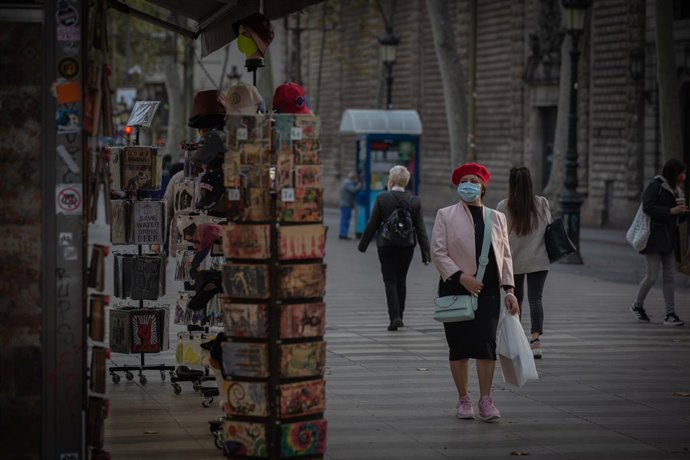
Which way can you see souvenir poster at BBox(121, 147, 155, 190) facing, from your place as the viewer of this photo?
facing the viewer

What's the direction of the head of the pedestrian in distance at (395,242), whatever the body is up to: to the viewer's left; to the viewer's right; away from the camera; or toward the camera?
away from the camera

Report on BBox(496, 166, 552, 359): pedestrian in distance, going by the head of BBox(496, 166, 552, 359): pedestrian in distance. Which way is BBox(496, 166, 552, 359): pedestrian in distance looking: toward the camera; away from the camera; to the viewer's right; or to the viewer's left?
away from the camera

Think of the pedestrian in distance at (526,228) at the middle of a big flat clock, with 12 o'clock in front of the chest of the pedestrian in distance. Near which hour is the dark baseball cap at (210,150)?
The dark baseball cap is roughly at 7 o'clock from the pedestrian in distance.

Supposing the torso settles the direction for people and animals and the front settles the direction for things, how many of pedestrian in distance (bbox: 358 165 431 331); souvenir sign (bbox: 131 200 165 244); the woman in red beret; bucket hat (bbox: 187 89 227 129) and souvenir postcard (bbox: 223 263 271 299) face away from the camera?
1

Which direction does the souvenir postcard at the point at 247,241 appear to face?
toward the camera

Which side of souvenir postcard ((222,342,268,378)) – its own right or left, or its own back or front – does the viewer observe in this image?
front

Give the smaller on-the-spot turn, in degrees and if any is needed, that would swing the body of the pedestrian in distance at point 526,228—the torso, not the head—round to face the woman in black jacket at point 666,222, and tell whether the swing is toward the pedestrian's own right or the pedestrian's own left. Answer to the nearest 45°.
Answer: approximately 45° to the pedestrian's own right

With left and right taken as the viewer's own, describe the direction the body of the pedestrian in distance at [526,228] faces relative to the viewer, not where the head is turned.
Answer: facing away from the viewer

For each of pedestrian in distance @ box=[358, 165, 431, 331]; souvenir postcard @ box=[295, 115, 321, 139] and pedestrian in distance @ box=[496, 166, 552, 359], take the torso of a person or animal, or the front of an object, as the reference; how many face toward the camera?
1

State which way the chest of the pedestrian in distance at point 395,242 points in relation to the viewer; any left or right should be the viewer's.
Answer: facing away from the viewer
